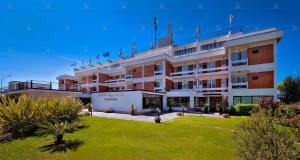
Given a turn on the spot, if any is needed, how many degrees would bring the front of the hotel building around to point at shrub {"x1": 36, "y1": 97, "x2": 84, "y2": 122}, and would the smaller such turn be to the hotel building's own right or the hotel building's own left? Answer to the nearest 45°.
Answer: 0° — it already faces it

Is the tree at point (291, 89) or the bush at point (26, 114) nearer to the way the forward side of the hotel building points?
the bush

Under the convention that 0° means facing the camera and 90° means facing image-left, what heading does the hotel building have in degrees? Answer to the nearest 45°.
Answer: approximately 45°

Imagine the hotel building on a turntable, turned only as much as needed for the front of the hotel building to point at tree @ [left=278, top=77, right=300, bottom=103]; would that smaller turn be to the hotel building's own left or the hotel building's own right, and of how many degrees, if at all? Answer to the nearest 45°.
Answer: approximately 135° to the hotel building's own left
